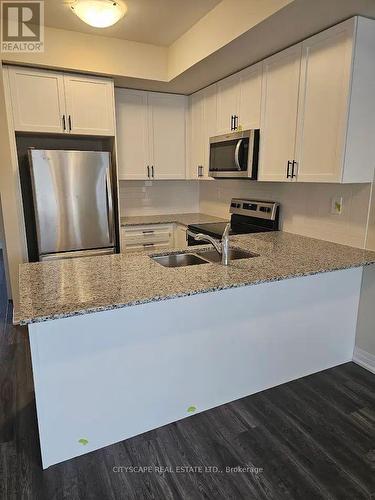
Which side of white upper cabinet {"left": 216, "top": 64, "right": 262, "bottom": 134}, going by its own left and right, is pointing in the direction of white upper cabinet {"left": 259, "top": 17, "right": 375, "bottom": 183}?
left

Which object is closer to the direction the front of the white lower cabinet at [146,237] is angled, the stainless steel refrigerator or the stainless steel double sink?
the stainless steel double sink

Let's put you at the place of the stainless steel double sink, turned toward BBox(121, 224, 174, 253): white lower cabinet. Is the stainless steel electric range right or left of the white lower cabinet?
right

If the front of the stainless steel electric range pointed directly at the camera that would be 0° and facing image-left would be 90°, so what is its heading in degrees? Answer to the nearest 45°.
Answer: approximately 45°

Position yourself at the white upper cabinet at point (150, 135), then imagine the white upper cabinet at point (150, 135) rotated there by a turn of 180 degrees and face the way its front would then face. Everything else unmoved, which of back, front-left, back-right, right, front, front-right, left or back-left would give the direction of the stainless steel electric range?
back-right

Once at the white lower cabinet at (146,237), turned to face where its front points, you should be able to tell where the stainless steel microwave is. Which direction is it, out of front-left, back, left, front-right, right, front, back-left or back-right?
front-left

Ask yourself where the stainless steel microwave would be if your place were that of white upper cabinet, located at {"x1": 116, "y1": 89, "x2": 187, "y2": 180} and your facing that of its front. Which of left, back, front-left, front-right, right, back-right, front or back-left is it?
front-left

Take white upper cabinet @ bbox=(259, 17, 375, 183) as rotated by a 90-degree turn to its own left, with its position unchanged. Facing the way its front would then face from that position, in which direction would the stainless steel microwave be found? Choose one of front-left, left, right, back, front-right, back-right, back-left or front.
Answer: back

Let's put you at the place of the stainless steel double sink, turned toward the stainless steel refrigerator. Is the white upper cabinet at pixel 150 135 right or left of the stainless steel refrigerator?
right

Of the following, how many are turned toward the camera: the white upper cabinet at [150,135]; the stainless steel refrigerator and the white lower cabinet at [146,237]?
3

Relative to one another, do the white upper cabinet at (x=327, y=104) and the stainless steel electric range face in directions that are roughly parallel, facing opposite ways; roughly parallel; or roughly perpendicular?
roughly parallel

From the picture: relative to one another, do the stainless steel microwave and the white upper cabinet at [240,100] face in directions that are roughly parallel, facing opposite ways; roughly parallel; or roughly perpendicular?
roughly parallel

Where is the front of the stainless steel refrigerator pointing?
toward the camera

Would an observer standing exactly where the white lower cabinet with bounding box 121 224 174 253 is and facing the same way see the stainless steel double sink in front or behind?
in front

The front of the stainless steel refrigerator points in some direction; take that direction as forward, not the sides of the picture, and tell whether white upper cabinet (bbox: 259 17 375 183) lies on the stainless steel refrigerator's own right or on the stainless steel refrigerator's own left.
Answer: on the stainless steel refrigerator's own left

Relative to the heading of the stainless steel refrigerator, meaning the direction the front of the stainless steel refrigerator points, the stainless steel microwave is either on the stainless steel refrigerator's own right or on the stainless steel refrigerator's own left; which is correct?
on the stainless steel refrigerator's own left

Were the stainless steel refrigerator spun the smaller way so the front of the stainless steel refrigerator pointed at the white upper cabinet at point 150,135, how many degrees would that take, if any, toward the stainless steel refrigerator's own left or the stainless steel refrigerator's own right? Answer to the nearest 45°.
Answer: approximately 135° to the stainless steel refrigerator's own left
